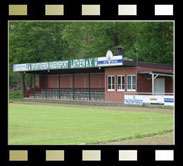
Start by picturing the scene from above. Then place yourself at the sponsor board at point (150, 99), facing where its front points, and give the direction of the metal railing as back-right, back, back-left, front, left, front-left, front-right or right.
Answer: back-right

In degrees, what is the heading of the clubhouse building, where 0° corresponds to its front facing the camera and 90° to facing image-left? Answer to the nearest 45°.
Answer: approximately 45°

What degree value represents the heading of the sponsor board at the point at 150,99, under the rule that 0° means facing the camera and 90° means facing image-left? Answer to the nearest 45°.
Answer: approximately 0°
